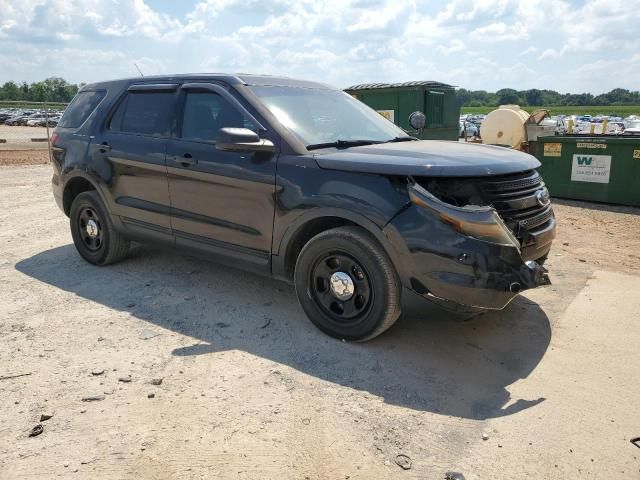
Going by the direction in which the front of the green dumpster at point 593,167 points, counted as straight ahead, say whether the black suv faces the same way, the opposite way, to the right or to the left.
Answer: to the left

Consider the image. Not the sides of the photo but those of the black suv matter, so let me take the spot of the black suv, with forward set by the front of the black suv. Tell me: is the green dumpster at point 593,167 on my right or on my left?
on my left

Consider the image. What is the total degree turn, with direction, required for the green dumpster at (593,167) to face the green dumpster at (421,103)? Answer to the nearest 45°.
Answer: approximately 135° to its right

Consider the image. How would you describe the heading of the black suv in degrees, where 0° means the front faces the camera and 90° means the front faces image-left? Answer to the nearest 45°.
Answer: approximately 315°

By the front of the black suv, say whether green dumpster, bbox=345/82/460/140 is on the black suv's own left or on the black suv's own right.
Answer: on the black suv's own left

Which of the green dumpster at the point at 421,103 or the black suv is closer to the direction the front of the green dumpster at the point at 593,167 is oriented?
the black suv

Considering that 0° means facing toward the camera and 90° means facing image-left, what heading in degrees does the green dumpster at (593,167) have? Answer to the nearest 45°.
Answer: approximately 0°
